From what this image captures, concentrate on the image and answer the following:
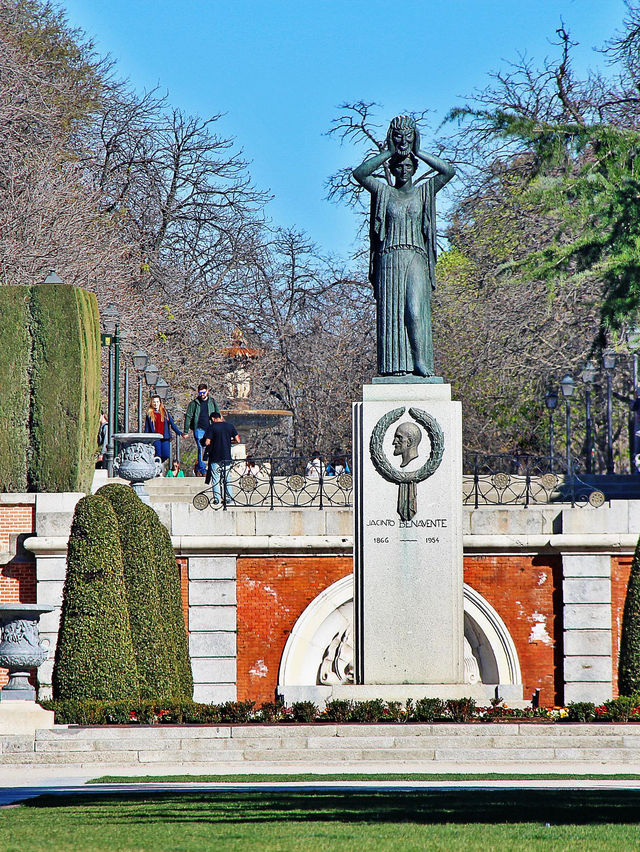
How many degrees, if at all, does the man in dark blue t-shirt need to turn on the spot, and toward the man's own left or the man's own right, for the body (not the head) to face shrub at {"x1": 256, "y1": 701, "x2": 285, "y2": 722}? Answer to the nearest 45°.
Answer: approximately 180°

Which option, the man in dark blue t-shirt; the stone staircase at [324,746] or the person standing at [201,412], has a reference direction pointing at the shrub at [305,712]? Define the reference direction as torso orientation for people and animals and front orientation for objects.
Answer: the person standing

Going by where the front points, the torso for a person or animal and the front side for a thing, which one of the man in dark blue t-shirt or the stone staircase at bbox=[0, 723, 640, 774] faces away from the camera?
the man in dark blue t-shirt

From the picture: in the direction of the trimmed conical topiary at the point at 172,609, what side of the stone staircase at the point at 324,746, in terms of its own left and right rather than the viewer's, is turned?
back

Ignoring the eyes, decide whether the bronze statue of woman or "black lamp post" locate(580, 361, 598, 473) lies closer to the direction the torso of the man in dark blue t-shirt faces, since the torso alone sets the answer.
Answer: the black lamp post

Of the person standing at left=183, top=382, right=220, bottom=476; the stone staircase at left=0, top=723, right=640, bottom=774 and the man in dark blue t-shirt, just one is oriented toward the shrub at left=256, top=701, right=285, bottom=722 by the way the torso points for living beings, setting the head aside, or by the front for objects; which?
the person standing

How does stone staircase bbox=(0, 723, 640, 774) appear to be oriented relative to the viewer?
toward the camera

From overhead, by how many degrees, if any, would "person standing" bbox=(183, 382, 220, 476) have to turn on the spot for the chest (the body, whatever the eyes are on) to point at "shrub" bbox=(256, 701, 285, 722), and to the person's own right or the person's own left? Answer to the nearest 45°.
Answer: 0° — they already face it

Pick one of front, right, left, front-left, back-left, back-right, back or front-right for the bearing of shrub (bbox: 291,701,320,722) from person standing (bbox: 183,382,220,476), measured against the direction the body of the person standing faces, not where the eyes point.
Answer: front

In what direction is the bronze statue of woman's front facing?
toward the camera

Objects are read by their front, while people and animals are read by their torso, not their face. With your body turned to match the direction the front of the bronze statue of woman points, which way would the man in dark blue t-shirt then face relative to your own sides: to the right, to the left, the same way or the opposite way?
the opposite way

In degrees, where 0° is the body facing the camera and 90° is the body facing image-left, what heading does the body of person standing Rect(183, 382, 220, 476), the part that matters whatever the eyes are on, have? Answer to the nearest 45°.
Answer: approximately 0°

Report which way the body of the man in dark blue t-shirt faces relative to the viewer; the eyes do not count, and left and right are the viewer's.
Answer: facing away from the viewer
